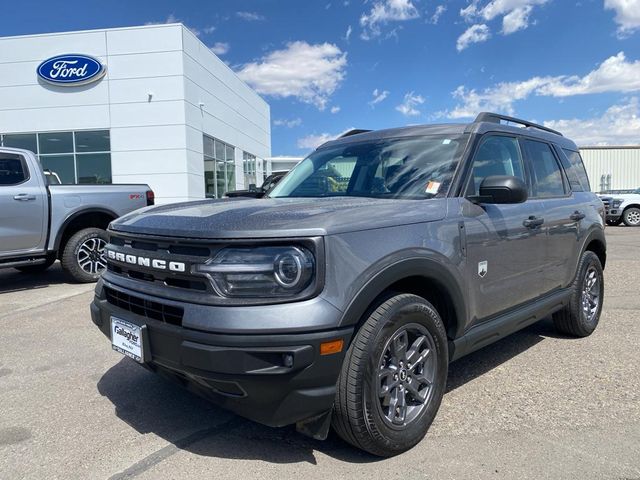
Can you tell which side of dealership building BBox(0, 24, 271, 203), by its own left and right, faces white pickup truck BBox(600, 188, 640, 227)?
left

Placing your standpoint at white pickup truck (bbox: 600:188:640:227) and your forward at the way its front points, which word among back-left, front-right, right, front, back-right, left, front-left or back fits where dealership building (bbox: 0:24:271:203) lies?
front

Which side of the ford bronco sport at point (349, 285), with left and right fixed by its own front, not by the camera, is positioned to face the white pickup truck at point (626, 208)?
back

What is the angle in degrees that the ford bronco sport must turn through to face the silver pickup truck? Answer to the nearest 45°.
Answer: approximately 90° to its right

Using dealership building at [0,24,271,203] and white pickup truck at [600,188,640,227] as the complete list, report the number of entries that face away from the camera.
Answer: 0

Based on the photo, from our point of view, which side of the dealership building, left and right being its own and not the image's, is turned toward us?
front

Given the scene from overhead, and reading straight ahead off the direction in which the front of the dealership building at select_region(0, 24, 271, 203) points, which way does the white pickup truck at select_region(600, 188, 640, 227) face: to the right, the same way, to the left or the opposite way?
to the right

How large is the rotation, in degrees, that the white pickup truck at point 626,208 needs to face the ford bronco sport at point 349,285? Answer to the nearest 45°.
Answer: approximately 45° to its left

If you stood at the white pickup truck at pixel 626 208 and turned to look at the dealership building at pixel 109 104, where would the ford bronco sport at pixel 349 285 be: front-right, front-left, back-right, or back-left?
front-left

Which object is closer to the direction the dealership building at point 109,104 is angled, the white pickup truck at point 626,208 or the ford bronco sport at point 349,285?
the ford bronco sport

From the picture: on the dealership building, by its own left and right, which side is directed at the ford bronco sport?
front

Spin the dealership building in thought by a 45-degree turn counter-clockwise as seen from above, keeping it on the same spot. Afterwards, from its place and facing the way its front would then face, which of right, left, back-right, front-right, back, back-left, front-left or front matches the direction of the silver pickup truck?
front-right

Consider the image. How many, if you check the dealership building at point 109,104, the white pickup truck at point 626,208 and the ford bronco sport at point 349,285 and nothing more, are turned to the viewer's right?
0

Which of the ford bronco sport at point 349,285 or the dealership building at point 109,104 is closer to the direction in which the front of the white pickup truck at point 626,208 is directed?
the dealership building

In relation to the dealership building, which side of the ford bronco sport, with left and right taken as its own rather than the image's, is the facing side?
right

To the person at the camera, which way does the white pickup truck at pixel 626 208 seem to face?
facing the viewer and to the left of the viewer
